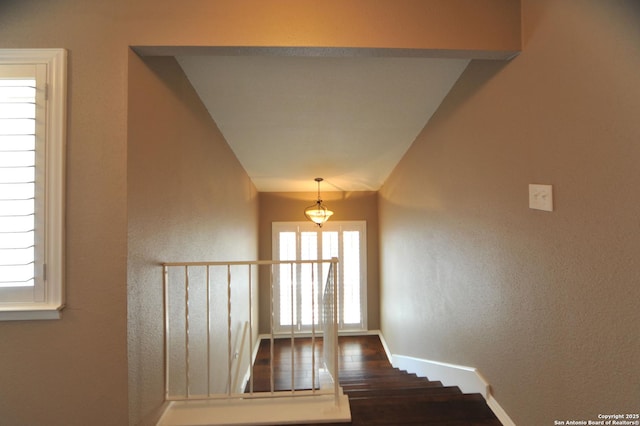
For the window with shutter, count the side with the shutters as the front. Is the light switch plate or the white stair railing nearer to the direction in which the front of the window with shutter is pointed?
the light switch plate

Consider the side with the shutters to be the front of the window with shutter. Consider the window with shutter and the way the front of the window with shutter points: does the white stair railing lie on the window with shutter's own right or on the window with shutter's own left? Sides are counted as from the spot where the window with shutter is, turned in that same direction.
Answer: on the window with shutter's own left

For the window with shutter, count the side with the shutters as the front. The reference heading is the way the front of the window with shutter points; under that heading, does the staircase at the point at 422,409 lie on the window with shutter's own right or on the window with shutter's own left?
on the window with shutter's own left

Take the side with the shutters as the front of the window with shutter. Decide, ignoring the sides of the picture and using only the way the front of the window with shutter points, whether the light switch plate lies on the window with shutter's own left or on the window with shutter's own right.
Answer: on the window with shutter's own left

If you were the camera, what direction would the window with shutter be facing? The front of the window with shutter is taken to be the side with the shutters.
facing the viewer
